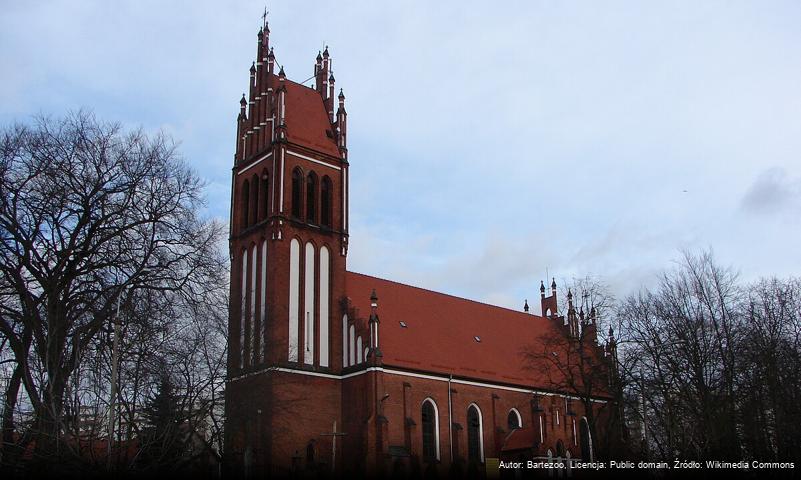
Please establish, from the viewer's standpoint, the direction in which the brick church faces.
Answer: facing the viewer and to the left of the viewer
